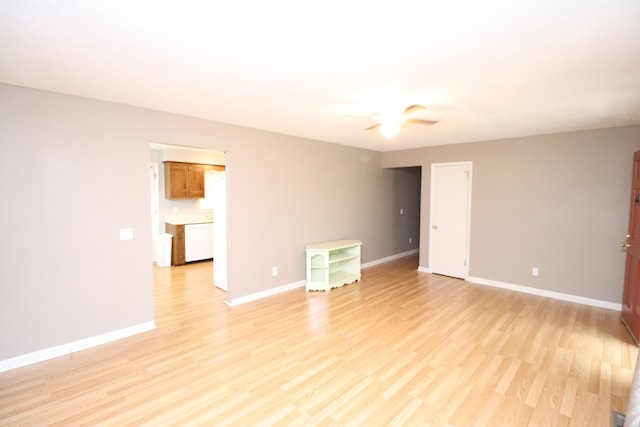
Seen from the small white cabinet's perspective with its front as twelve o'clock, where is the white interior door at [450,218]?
The white interior door is roughly at 10 o'clock from the small white cabinet.

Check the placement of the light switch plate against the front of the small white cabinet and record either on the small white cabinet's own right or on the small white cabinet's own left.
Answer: on the small white cabinet's own right

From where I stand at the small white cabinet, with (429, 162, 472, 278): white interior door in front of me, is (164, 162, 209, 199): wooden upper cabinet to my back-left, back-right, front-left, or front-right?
back-left

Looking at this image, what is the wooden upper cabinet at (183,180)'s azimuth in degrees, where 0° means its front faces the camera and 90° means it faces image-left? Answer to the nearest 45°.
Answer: approximately 315°

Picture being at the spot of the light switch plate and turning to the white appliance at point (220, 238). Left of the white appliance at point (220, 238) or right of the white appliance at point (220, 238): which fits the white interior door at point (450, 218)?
right

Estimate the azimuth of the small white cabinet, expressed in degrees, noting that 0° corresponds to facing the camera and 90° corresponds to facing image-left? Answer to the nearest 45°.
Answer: approximately 315°

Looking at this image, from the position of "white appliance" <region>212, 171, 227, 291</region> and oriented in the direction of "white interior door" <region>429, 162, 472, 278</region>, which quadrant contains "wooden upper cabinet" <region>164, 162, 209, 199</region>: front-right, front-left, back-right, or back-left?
back-left

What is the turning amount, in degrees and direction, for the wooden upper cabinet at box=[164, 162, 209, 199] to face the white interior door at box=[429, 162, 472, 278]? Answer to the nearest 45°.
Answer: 0° — it already faces it
